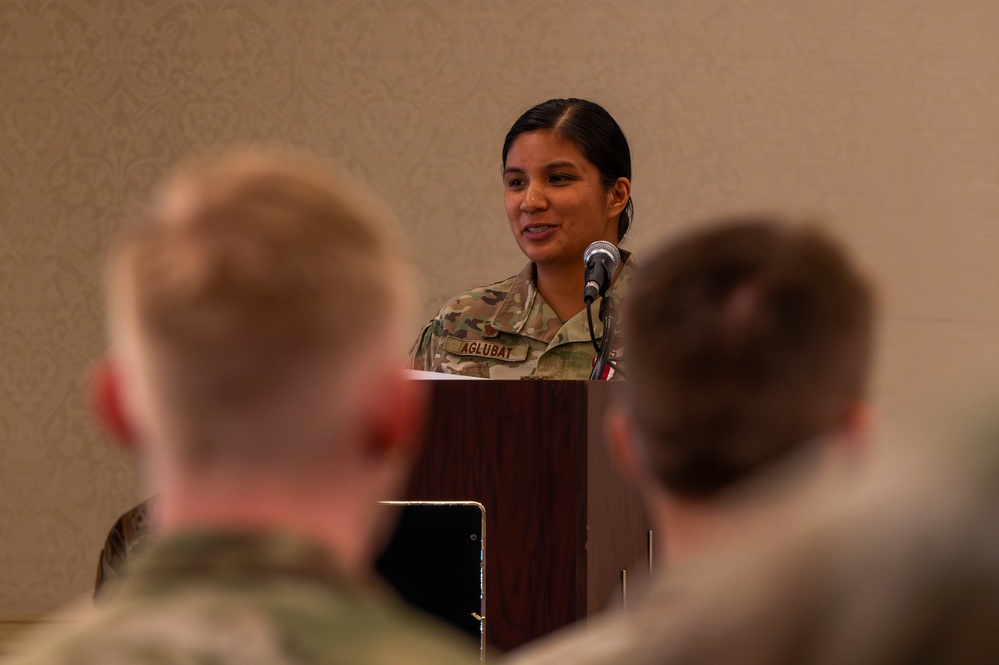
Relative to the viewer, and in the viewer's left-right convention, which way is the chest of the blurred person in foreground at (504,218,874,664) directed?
facing away from the viewer

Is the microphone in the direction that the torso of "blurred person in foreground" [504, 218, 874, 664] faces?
yes

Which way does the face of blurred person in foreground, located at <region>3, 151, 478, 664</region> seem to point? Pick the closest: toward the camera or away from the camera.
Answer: away from the camera

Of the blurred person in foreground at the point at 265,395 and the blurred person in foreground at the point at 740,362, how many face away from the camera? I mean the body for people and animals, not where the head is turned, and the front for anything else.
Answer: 2

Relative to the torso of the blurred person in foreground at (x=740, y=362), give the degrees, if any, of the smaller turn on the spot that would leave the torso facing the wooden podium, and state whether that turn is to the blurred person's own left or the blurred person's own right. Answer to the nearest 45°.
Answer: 0° — they already face it

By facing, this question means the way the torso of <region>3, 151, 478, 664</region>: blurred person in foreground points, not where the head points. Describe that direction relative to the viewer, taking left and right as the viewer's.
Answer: facing away from the viewer
